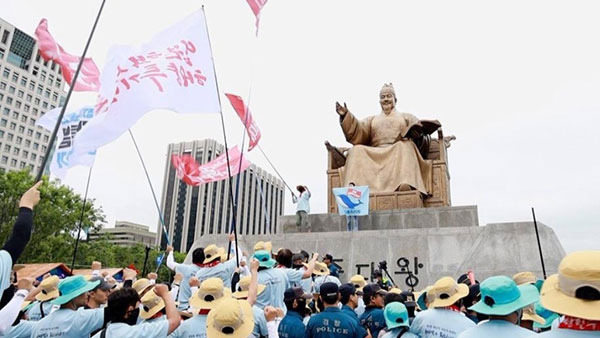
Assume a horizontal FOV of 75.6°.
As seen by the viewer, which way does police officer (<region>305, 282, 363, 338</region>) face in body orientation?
away from the camera

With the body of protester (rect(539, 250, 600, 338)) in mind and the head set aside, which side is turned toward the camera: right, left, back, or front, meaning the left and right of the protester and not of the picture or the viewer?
back

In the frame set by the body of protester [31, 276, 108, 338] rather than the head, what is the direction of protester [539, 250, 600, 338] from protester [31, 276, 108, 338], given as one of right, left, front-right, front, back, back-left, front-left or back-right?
right

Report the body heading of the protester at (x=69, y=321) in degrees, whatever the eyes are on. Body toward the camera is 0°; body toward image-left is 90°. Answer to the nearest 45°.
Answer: approximately 225°

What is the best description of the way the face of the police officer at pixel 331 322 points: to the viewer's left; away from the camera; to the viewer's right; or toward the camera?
away from the camera

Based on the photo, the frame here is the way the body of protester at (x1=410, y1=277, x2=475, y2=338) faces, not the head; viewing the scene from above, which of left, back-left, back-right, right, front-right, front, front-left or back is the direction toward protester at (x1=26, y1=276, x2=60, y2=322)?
left

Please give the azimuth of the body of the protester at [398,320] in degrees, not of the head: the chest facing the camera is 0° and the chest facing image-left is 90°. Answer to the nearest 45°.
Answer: approximately 180°

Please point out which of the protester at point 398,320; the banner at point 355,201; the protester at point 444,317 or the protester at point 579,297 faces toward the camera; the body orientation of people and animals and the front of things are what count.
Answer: the banner

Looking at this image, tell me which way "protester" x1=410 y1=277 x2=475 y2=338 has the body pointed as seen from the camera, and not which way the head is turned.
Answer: away from the camera

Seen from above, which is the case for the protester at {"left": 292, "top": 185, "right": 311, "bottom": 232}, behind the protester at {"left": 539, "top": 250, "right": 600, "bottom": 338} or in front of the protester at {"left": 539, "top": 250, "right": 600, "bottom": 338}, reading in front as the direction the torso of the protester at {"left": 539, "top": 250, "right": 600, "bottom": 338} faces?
in front

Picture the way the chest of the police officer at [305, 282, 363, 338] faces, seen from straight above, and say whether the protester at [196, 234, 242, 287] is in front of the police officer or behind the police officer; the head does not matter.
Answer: in front

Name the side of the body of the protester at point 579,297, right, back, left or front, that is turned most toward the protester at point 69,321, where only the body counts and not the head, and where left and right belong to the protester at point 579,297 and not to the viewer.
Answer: left

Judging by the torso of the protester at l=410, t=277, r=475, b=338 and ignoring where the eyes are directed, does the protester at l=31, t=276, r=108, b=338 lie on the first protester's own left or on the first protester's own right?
on the first protester's own left

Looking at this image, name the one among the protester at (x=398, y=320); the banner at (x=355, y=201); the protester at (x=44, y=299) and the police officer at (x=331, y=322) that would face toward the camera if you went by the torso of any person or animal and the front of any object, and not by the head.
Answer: the banner

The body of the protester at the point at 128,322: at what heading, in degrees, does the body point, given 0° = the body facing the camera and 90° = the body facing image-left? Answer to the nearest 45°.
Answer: approximately 225°

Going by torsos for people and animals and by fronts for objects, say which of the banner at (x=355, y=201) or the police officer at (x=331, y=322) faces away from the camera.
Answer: the police officer
